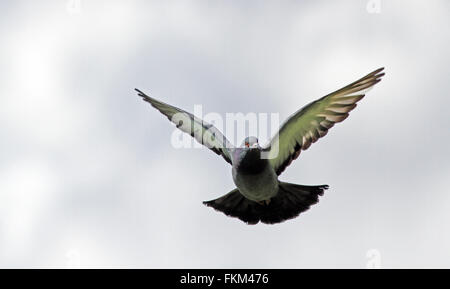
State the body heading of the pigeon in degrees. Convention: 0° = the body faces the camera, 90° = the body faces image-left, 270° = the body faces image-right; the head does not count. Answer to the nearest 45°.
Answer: approximately 0°
